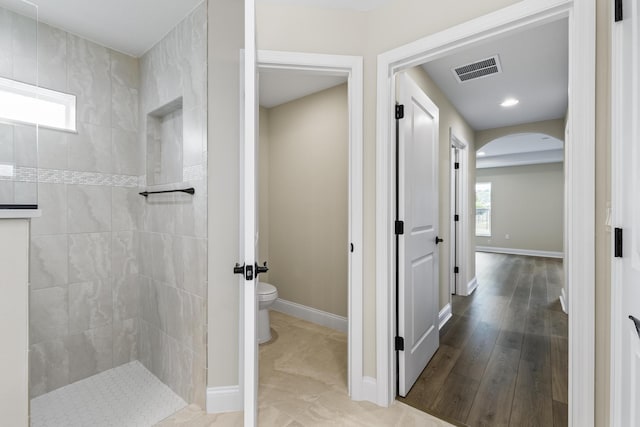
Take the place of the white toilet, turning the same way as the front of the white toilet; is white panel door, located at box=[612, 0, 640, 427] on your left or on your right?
on your right

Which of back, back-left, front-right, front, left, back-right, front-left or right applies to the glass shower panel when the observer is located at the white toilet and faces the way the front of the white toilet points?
back-right

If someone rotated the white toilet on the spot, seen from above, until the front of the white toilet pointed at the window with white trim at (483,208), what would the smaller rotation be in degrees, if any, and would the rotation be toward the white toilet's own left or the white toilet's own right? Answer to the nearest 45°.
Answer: approximately 45° to the white toilet's own left

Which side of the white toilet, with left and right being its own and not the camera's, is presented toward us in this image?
right

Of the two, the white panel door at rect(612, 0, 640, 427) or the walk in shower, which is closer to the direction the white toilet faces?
the white panel door

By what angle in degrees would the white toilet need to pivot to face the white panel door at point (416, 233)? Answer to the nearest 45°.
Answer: approximately 45° to its right

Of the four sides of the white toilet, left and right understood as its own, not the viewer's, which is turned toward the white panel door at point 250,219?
right

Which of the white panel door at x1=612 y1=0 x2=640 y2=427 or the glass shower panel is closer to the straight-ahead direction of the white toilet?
the white panel door

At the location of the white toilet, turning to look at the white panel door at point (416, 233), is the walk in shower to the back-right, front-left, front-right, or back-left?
back-right
